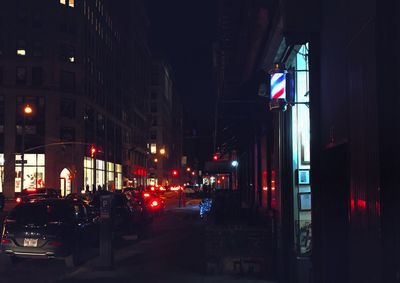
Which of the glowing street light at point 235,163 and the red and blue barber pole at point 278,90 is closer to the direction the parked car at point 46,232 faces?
the glowing street light

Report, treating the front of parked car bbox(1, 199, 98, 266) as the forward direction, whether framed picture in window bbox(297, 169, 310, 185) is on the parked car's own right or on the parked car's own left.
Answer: on the parked car's own right

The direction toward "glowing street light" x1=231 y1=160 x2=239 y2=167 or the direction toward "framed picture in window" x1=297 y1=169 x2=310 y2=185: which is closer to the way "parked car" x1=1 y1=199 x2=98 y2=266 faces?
the glowing street light

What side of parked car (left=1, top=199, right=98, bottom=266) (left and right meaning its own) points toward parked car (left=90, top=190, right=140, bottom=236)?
front

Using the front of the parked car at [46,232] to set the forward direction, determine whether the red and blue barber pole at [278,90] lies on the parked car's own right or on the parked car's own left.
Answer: on the parked car's own right

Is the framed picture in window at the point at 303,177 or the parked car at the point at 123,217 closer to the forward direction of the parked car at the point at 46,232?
the parked car

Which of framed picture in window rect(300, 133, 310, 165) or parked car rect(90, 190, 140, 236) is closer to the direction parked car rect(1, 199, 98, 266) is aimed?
the parked car

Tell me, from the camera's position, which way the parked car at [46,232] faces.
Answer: facing away from the viewer and to the right of the viewer

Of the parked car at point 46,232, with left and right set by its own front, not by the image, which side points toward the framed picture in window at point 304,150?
right

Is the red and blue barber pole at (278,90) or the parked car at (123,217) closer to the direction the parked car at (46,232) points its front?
the parked car

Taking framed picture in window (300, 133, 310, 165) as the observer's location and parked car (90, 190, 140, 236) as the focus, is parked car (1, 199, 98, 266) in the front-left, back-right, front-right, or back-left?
front-left
